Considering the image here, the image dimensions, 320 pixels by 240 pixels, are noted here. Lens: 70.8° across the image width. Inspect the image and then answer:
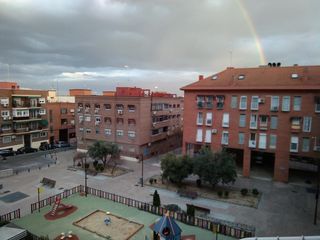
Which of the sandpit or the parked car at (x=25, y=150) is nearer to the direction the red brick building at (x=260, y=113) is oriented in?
the sandpit

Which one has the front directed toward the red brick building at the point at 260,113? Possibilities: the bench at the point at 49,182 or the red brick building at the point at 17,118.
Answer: the red brick building at the point at 17,118

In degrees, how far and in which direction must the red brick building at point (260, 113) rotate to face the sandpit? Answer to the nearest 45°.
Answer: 0° — it already faces it

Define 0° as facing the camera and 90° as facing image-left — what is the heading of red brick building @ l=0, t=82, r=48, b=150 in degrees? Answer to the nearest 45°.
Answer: approximately 315°

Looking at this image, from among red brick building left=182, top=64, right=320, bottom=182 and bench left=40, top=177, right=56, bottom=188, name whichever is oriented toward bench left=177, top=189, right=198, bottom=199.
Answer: the red brick building

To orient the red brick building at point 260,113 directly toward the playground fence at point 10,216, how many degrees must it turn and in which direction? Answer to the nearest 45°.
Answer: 0° — it already faces it

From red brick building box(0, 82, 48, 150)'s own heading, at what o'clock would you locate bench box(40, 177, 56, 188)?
The bench is roughly at 1 o'clock from the red brick building.
